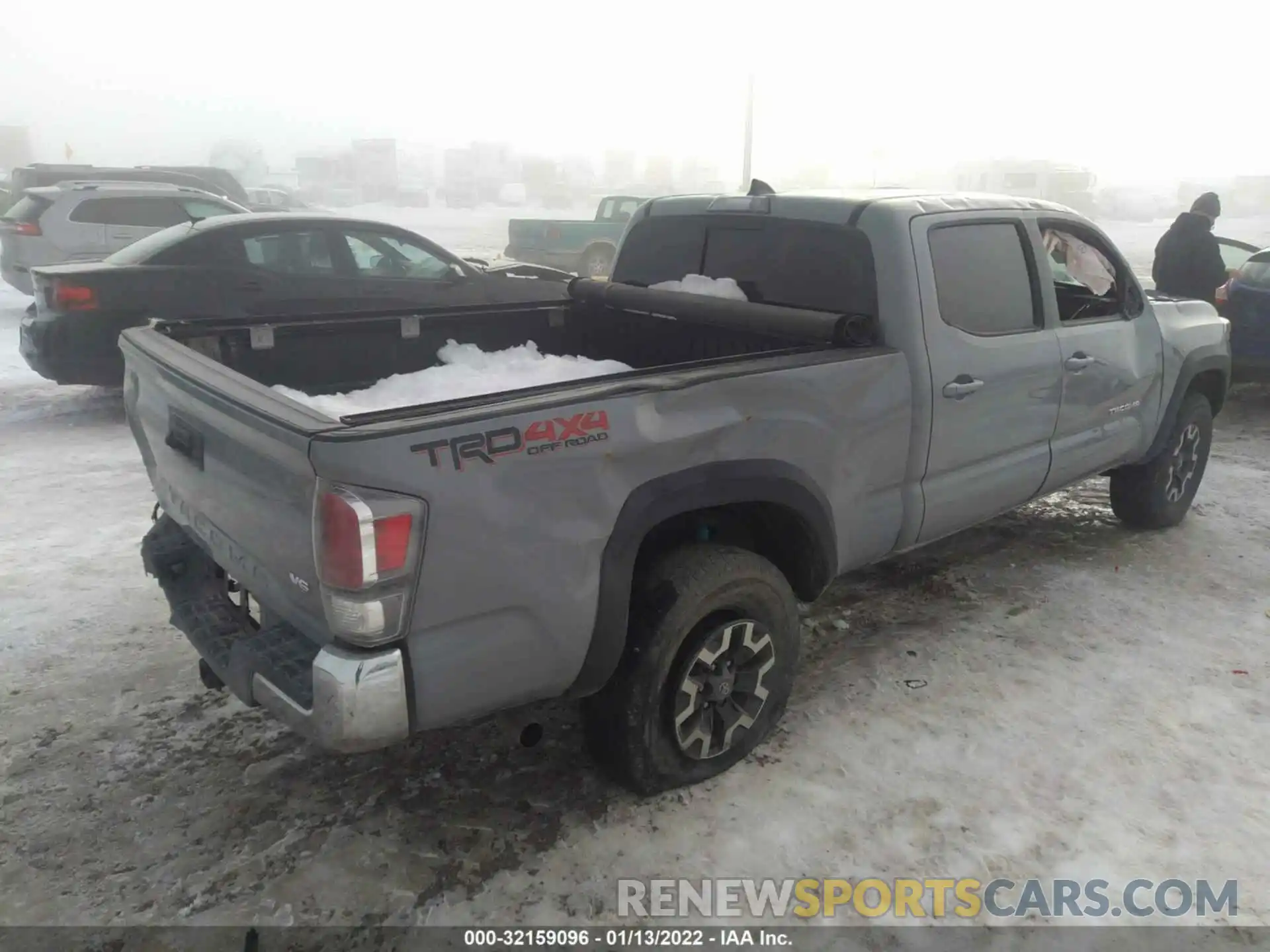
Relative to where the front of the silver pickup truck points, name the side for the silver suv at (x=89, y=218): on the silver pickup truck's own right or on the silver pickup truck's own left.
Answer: on the silver pickup truck's own left

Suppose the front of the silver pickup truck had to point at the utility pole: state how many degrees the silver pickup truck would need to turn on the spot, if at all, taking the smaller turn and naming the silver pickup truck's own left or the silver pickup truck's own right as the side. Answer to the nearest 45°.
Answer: approximately 45° to the silver pickup truck's own left

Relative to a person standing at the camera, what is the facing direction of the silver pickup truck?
facing away from the viewer and to the right of the viewer

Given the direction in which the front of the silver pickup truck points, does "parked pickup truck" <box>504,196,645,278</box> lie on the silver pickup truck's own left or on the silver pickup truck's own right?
on the silver pickup truck's own left
